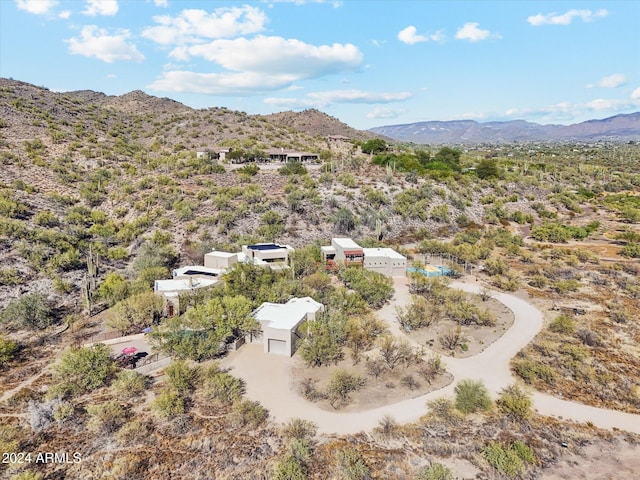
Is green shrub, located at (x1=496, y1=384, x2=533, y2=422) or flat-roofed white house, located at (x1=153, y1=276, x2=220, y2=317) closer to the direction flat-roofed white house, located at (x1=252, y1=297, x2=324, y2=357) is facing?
the green shrub

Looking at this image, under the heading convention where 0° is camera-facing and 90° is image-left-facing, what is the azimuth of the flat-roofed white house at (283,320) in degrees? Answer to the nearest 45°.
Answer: approximately 0°

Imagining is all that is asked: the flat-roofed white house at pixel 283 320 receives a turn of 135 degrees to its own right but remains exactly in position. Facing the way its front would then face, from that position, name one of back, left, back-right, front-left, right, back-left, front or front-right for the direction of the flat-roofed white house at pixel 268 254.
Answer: front-right

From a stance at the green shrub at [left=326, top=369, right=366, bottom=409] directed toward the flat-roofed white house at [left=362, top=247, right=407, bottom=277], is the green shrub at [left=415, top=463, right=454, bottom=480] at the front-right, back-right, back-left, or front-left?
back-right

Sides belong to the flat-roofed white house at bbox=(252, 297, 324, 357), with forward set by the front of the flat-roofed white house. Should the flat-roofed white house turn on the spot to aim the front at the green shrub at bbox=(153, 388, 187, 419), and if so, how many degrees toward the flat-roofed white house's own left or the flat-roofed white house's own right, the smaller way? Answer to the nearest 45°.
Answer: approximately 45° to the flat-roofed white house's own right

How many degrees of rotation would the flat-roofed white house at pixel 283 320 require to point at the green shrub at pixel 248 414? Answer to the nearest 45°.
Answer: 0° — it already faces it

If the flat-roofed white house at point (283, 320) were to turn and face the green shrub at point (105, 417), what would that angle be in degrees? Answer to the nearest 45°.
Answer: approximately 45° to its right

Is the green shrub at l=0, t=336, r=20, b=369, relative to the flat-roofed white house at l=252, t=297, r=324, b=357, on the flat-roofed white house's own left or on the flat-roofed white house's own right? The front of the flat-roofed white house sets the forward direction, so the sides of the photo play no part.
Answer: on the flat-roofed white house's own right

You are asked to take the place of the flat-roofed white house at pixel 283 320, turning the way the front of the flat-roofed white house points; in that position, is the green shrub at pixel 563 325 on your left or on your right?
on your left

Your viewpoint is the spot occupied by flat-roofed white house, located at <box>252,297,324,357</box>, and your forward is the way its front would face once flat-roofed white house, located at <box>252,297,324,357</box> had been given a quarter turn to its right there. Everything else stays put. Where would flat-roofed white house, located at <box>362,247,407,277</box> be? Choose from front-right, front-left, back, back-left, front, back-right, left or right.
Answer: back-right

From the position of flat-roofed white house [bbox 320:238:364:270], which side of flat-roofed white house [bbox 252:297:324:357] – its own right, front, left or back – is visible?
back
